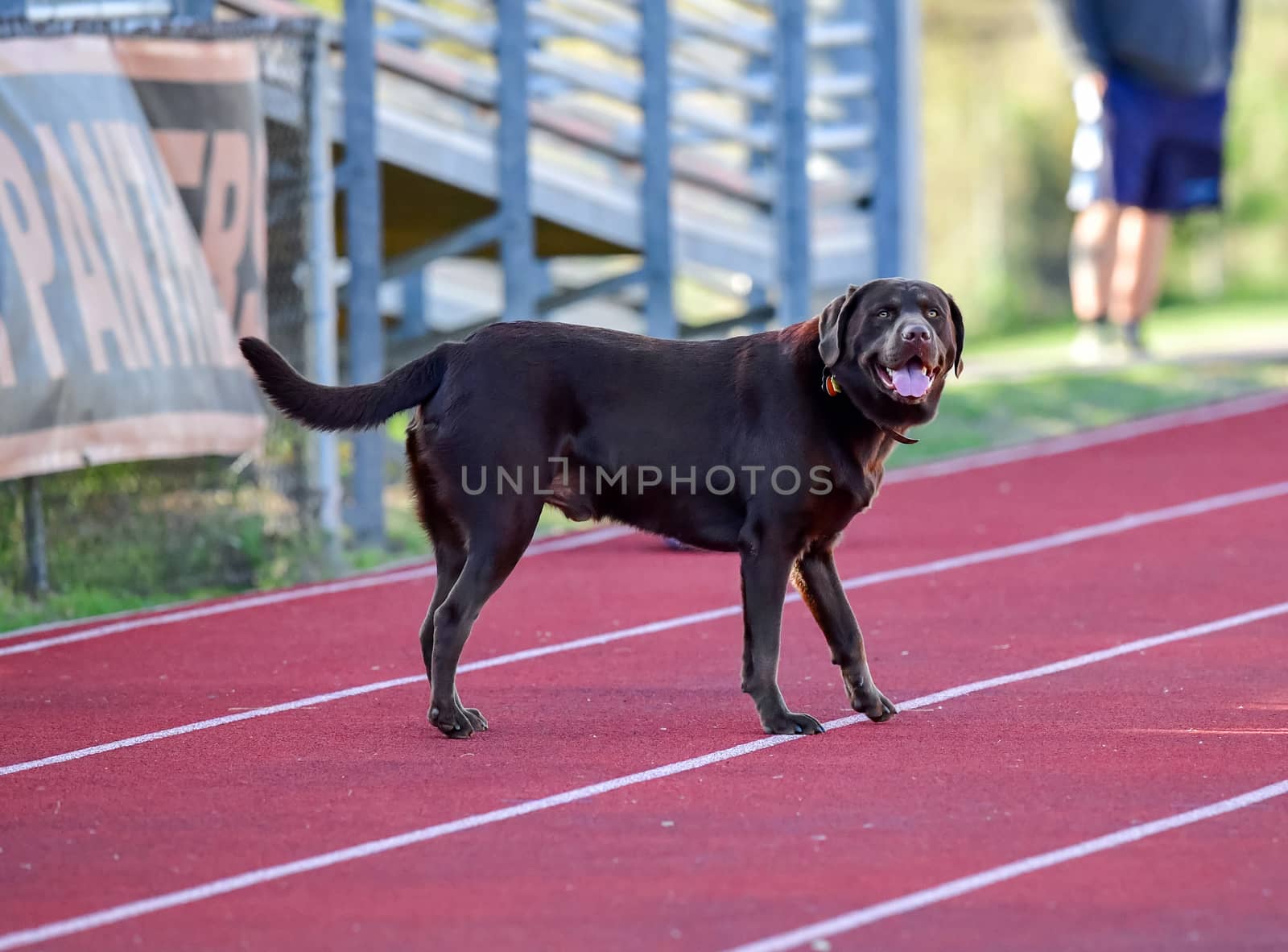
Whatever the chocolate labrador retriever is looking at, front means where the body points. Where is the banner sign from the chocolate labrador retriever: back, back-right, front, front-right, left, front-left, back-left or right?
back-left

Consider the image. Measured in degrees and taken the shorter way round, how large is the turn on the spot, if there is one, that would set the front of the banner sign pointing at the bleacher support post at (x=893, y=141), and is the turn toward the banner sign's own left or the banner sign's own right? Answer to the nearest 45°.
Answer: approximately 90° to the banner sign's own left

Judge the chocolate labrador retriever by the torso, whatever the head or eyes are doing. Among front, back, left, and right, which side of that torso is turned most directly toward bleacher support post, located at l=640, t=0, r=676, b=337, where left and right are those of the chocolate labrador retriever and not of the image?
left

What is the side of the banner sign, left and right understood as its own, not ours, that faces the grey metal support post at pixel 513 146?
left

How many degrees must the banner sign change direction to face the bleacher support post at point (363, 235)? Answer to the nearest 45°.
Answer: approximately 90° to its left

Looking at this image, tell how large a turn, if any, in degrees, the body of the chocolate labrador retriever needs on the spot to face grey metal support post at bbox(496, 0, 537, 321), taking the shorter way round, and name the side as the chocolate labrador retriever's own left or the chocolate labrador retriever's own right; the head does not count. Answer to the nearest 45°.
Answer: approximately 90° to the chocolate labrador retriever's own left

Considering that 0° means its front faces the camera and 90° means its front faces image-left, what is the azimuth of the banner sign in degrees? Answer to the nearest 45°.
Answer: approximately 315°

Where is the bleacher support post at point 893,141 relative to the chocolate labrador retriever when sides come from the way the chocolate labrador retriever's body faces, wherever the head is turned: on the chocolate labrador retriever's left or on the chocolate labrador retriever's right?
on the chocolate labrador retriever's left

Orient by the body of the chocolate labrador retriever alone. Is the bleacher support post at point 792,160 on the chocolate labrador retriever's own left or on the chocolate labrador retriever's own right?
on the chocolate labrador retriever's own left

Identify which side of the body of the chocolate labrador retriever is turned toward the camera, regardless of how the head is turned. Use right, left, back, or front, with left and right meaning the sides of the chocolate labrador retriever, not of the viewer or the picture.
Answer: right
